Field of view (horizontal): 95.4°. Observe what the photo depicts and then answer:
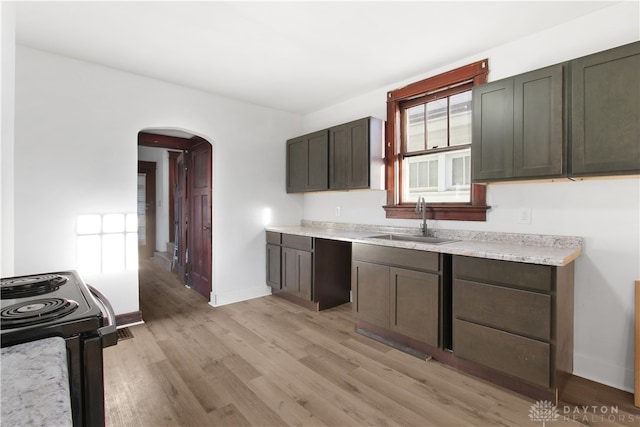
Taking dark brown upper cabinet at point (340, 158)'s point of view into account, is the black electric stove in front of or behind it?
in front

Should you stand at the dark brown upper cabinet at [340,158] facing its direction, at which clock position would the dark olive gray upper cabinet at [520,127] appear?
the dark olive gray upper cabinet at [520,127] is roughly at 9 o'clock from the dark brown upper cabinet at [340,158].

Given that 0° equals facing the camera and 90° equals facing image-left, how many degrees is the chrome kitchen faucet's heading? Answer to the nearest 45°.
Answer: approximately 45°

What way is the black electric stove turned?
to the viewer's right

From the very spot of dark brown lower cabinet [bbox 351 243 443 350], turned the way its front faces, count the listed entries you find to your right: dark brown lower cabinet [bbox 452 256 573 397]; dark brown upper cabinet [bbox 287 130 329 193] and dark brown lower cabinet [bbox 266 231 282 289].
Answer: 2

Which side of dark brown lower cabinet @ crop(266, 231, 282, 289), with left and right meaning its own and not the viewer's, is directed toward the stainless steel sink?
left

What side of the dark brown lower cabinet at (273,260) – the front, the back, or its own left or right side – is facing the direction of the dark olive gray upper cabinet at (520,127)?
left

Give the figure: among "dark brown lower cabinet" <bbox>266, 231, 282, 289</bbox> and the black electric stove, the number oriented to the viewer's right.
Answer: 1

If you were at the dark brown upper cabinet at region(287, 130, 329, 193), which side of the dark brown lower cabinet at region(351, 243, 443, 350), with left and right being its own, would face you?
right

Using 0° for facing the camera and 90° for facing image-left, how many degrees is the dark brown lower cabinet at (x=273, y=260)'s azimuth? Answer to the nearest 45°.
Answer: approximately 45°

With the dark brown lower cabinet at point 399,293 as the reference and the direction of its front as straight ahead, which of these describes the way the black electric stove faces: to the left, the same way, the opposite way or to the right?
the opposite way

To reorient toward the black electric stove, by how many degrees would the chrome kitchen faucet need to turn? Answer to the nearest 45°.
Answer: approximately 45° to its left

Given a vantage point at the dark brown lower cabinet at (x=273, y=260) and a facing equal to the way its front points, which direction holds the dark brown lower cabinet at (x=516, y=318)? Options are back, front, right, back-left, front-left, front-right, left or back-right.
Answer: left

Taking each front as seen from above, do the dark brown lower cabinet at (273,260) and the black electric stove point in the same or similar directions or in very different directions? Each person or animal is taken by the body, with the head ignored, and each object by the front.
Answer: very different directions
